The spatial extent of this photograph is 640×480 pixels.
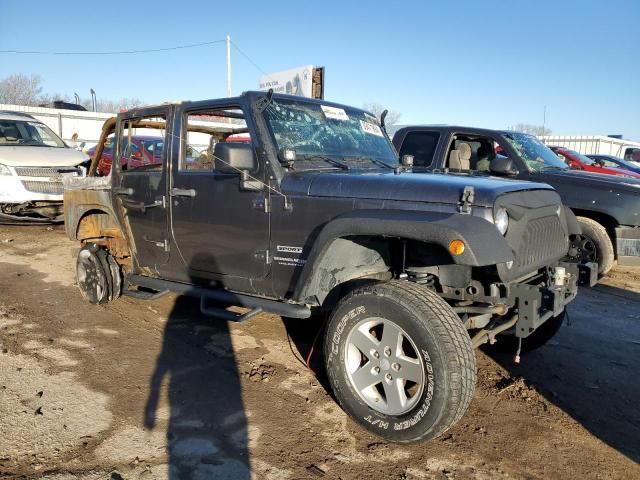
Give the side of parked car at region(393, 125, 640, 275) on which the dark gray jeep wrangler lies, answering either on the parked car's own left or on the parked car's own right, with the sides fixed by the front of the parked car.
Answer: on the parked car's own right

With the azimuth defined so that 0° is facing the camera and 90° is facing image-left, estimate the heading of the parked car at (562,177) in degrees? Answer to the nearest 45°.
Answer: approximately 315°

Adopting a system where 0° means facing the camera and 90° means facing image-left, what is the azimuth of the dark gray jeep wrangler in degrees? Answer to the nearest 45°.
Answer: approximately 315°

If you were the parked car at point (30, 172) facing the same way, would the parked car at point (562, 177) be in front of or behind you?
in front

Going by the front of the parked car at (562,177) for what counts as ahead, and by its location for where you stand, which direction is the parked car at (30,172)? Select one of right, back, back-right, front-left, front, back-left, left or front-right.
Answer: back-right

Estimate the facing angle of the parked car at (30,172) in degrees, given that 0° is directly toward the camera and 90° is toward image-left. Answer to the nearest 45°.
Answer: approximately 315°

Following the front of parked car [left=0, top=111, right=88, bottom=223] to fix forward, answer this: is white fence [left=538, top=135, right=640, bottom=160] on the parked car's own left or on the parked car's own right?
on the parked car's own left
